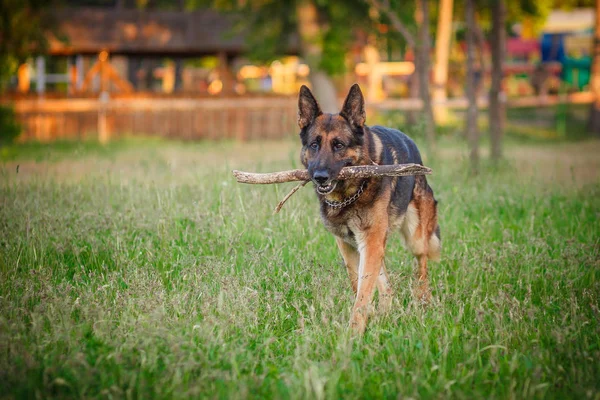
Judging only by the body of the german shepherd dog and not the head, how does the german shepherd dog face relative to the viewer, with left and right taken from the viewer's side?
facing the viewer and to the left of the viewer

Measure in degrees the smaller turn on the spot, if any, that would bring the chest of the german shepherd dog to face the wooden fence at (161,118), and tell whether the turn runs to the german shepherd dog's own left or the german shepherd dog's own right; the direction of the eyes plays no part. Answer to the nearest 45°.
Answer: approximately 135° to the german shepherd dog's own right

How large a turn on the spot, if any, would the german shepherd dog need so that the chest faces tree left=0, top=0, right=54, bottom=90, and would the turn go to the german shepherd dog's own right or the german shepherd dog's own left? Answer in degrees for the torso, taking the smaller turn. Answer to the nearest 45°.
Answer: approximately 90° to the german shepherd dog's own right

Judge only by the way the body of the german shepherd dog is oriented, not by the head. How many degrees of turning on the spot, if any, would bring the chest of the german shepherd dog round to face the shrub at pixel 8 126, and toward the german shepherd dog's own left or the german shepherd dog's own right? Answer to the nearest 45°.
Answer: approximately 90° to the german shepherd dog's own right

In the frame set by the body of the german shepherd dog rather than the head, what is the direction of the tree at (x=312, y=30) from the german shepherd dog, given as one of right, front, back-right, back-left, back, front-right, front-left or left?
back-right
